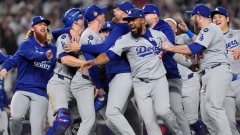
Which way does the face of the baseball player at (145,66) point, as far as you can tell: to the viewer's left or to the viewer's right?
to the viewer's left

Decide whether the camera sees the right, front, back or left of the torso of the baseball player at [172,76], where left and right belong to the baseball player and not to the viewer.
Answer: left

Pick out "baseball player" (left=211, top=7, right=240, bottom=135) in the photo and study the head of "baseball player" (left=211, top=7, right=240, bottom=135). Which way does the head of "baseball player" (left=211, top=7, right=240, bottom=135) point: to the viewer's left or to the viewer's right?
to the viewer's left

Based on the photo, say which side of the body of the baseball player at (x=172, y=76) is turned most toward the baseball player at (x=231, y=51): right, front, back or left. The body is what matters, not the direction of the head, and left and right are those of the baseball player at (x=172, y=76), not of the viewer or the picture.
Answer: back

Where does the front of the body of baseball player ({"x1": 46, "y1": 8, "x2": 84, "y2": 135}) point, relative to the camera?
to the viewer's right
